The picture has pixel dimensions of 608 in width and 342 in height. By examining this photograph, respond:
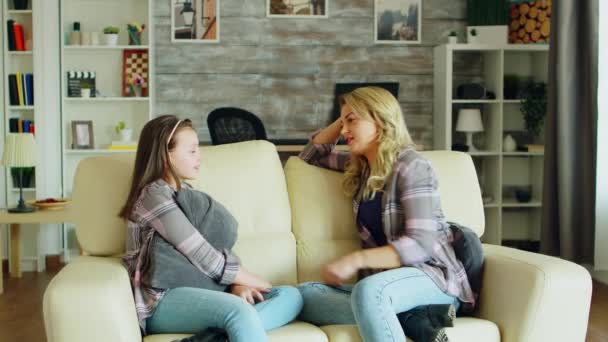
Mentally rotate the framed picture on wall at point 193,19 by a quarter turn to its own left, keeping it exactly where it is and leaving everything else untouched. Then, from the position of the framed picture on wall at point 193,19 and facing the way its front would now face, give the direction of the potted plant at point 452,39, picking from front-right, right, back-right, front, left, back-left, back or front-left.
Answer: front

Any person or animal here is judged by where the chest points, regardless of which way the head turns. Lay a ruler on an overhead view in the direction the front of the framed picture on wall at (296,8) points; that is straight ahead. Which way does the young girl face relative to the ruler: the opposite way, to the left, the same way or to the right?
to the left

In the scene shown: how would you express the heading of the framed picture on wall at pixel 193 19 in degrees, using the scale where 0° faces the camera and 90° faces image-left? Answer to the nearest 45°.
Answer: approximately 0°

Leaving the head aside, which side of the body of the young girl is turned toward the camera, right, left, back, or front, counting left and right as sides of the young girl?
right

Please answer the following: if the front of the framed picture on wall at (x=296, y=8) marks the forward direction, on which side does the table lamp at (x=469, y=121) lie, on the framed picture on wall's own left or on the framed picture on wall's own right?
on the framed picture on wall's own left

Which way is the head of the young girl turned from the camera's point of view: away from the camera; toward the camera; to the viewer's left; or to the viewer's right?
to the viewer's right

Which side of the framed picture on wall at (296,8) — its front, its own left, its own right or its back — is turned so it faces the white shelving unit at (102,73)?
right

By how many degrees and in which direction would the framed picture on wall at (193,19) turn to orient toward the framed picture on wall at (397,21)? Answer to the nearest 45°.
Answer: approximately 90° to its left

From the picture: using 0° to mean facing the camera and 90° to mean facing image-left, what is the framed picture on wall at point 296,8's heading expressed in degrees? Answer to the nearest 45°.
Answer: approximately 0°

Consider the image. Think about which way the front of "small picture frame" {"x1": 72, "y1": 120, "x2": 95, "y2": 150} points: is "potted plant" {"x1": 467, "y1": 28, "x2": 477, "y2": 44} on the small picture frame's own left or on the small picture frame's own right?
on the small picture frame's own left

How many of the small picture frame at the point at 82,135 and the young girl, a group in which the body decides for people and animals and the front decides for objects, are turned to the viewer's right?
1

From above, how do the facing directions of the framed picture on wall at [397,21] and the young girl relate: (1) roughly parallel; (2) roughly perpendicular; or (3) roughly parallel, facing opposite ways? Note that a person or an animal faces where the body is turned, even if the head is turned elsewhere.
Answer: roughly perpendicular

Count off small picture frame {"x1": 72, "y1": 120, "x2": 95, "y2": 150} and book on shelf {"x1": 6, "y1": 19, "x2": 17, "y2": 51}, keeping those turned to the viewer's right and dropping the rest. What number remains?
0
